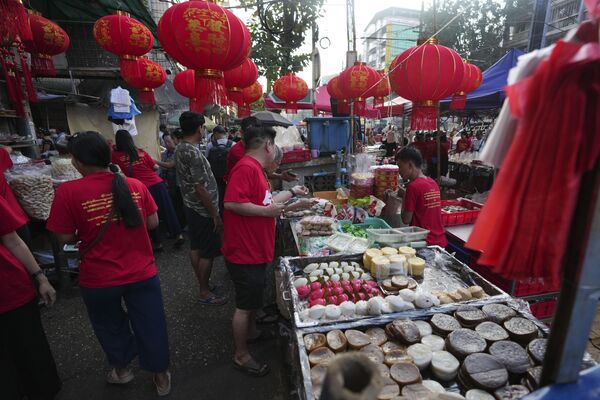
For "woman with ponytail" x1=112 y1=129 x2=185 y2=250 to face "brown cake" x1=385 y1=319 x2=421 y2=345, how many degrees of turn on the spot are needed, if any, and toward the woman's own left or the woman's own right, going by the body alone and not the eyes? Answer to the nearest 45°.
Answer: approximately 180°

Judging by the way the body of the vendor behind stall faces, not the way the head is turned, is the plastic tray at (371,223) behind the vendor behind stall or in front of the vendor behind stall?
in front

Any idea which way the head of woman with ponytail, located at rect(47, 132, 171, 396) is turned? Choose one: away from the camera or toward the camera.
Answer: away from the camera

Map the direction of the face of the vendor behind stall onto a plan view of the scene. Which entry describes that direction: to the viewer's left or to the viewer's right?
to the viewer's left

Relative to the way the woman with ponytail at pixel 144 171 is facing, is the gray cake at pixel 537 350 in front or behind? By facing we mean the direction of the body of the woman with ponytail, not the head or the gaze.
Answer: behind

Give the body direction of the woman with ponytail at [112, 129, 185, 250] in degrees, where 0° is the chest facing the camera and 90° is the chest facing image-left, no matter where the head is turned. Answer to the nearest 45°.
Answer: approximately 180°

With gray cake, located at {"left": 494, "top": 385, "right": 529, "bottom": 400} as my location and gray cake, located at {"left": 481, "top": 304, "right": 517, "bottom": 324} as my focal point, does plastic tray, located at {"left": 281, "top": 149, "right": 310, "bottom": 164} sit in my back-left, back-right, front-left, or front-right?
front-left

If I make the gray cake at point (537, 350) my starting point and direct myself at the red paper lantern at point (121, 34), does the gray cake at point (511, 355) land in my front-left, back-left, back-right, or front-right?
front-left
